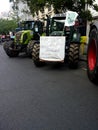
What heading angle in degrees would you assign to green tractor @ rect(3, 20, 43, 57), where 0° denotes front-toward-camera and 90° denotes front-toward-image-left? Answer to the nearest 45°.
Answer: approximately 45°

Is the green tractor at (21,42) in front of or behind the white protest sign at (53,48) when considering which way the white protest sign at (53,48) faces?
behind

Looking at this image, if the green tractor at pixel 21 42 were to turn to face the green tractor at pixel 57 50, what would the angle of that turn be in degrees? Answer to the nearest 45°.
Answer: approximately 45° to its left

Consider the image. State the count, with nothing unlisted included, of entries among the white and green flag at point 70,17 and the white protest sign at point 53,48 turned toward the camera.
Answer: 2

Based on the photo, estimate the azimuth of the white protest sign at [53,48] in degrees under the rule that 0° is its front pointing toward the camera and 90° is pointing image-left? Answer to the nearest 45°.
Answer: approximately 0°
